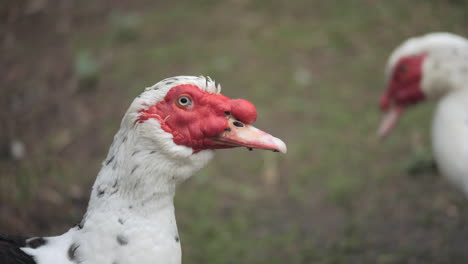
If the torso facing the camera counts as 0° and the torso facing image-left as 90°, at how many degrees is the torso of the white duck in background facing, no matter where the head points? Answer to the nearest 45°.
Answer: approximately 90°

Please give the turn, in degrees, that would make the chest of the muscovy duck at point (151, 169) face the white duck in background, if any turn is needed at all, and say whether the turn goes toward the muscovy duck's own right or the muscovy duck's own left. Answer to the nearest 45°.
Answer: approximately 45° to the muscovy duck's own left

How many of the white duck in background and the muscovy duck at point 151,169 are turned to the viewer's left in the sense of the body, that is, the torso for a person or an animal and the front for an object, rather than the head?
1

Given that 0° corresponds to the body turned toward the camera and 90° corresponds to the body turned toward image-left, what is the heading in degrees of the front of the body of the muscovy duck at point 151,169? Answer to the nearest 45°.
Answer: approximately 270°

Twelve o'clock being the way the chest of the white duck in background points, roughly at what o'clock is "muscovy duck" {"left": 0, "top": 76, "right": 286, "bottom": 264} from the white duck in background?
The muscovy duck is roughly at 10 o'clock from the white duck in background.
